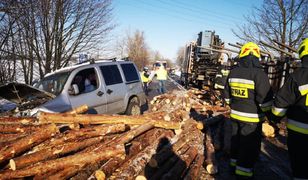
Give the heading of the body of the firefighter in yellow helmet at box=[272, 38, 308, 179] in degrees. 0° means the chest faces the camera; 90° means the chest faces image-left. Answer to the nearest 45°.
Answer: approximately 180°

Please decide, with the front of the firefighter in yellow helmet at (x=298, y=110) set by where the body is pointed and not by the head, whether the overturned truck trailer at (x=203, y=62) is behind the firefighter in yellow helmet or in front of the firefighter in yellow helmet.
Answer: in front

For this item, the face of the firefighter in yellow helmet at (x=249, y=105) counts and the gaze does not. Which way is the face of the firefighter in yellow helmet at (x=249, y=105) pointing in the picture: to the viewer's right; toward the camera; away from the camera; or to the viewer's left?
away from the camera

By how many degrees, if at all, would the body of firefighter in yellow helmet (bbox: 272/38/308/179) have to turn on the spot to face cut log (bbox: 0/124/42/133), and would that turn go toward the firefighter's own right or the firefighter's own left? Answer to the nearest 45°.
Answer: approximately 90° to the firefighter's own left

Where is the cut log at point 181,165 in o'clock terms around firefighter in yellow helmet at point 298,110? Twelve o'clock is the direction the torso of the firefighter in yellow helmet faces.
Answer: The cut log is roughly at 9 o'clock from the firefighter in yellow helmet.

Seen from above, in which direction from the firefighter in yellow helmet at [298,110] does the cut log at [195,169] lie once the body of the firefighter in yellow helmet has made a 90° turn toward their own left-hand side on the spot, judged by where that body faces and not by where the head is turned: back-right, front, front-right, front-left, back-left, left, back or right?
front

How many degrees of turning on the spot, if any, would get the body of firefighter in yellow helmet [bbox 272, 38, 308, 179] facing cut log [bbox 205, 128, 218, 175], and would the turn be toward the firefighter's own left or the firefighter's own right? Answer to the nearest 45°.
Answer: approximately 45° to the firefighter's own left

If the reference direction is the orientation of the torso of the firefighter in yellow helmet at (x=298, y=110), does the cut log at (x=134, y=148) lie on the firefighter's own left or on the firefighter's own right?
on the firefighter's own left
